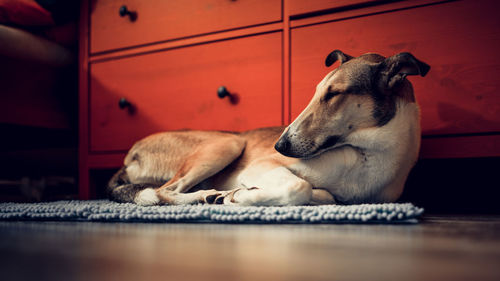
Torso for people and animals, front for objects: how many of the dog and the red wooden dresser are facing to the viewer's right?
1

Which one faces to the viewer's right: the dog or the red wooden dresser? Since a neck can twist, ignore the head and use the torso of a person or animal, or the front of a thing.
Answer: the dog

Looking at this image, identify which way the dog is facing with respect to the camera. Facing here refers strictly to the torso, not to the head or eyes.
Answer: to the viewer's right

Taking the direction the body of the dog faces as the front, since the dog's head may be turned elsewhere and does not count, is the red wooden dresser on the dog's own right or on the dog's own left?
on the dog's own left

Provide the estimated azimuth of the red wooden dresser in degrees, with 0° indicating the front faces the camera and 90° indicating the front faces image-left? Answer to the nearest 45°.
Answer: approximately 45°
